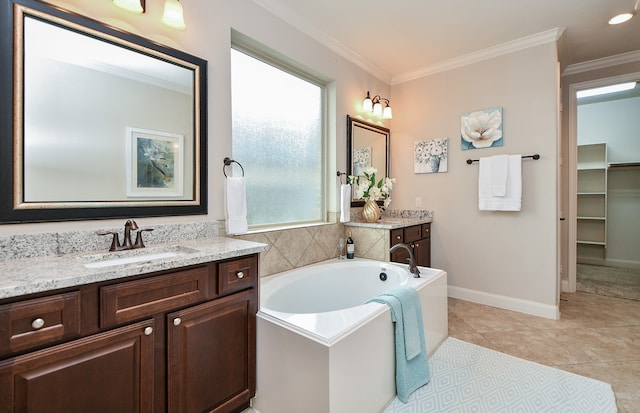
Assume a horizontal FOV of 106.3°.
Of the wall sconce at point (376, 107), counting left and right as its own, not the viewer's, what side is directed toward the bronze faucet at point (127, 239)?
right

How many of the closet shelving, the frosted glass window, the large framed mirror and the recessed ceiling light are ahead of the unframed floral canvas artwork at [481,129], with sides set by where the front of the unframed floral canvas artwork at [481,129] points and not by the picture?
2

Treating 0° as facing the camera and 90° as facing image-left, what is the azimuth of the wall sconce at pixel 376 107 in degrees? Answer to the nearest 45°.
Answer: approximately 315°

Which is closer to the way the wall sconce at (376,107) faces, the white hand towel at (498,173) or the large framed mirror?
the white hand towel

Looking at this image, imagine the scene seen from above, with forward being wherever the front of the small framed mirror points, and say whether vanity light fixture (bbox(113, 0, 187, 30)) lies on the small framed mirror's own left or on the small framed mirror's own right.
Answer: on the small framed mirror's own right
